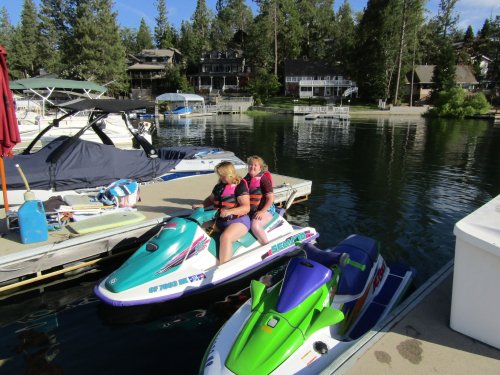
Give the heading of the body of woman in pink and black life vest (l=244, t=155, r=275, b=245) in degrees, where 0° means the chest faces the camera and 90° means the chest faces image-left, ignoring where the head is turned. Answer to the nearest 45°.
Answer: approximately 45°

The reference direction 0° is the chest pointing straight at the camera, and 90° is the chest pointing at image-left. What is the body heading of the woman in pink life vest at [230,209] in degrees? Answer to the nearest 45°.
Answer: approximately 45°

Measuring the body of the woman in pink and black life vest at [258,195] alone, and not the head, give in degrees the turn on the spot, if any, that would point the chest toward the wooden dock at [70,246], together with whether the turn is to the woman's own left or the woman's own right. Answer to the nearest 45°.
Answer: approximately 45° to the woman's own right

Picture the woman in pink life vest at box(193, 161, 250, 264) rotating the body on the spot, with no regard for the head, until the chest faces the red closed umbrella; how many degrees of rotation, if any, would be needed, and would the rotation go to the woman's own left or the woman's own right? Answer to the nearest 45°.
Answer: approximately 45° to the woman's own right

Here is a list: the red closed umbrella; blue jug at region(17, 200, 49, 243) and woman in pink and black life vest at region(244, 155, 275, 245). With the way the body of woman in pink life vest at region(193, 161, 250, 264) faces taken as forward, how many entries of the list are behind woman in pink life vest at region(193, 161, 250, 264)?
1

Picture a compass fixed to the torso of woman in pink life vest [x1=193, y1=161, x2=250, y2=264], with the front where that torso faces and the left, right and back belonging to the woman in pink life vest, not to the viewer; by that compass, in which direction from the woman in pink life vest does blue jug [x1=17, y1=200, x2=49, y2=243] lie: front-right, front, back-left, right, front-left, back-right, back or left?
front-right

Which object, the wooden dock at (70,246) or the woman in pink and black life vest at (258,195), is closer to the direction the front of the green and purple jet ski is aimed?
the wooden dock

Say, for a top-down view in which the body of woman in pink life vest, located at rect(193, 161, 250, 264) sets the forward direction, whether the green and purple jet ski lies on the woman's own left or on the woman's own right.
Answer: on the woman's own left

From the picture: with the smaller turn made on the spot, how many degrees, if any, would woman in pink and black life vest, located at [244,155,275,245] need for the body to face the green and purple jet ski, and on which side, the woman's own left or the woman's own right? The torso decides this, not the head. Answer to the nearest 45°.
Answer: approximately 45° to the woman's own left

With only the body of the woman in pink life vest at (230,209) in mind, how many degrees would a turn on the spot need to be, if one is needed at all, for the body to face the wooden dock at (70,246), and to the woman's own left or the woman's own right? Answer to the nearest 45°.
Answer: approximately 45° to the woman's own right

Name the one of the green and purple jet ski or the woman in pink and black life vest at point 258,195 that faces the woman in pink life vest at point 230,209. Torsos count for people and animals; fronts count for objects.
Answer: the woman in pink and black life vest at point 258,195

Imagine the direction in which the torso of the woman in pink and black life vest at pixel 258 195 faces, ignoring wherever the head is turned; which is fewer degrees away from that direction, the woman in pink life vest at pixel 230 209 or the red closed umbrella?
the woman in pink life vest

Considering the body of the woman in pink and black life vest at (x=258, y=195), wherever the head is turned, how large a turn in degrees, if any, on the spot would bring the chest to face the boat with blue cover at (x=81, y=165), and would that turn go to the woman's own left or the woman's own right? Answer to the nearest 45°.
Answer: approximately 90° to the woman's own right
